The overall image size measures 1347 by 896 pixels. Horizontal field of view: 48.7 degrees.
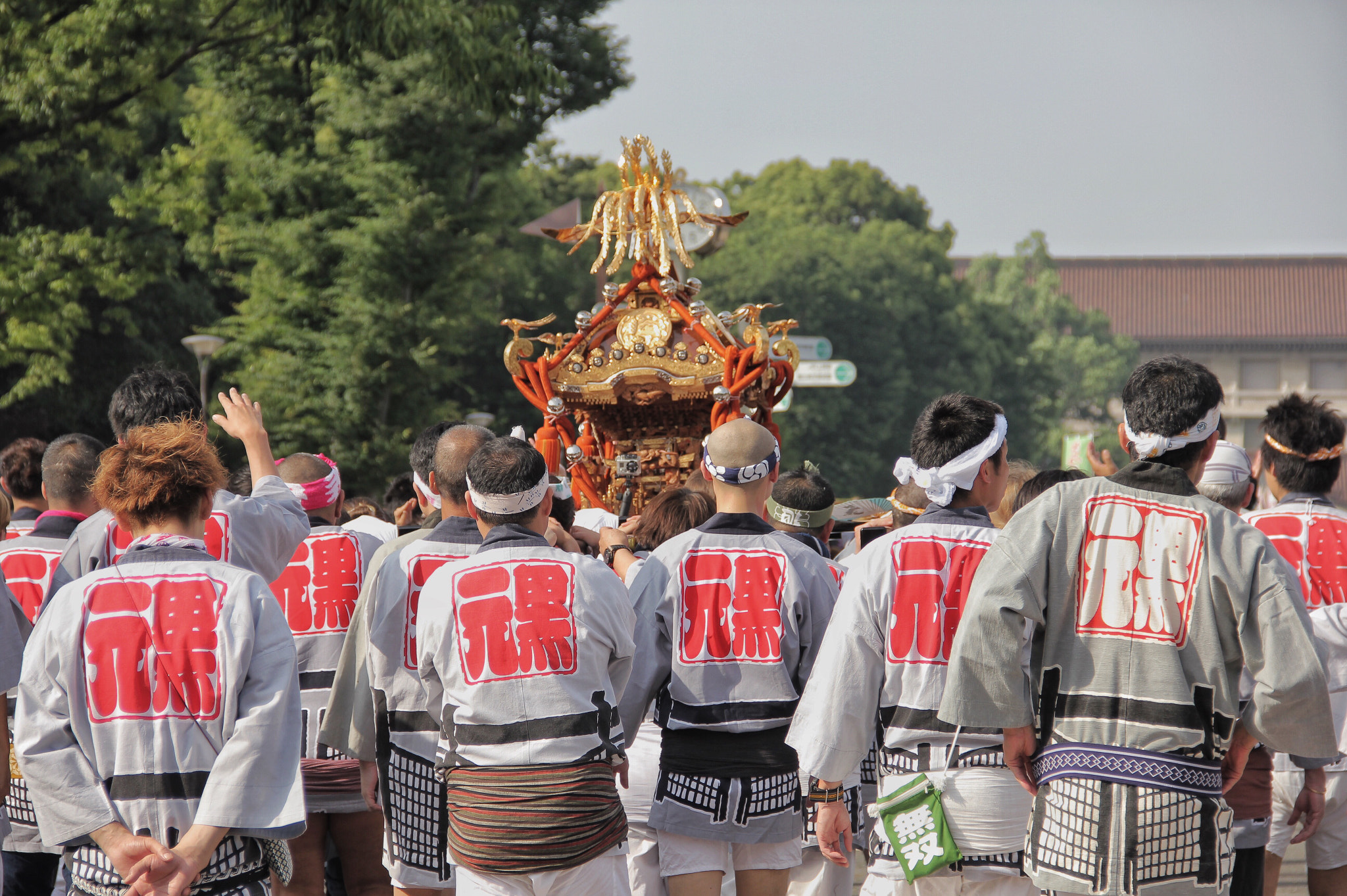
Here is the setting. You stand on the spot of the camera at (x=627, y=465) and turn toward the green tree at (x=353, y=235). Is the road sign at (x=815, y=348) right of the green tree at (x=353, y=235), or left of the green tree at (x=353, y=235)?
right

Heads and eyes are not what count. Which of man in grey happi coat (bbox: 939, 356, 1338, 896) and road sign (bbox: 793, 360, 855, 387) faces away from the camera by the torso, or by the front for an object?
the man in grey happi coat

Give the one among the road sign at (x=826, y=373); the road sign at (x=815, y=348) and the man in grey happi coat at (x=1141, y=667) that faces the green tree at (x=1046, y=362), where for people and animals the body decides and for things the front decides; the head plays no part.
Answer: the man in grey happi coat

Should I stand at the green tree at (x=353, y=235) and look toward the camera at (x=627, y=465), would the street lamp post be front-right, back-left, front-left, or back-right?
front-right

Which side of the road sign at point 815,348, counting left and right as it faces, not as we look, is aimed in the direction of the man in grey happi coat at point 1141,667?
front

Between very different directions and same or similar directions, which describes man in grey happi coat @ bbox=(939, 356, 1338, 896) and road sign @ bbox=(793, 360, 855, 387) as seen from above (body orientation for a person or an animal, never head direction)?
very different directions

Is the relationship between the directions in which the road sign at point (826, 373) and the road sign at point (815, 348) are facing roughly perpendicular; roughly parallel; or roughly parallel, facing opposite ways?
roughly parallel

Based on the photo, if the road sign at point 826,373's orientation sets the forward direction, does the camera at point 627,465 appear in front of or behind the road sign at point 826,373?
in front

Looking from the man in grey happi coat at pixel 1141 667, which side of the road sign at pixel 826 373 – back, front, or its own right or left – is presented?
front

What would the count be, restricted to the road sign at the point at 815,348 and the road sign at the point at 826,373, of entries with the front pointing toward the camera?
2

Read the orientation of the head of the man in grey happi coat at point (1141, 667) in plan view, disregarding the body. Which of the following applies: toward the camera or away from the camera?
away from the camera

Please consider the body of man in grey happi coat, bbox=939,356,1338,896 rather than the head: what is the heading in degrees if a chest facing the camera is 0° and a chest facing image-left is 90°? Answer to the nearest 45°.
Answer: approximately 180°

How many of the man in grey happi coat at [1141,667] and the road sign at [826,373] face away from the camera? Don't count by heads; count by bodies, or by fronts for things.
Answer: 1

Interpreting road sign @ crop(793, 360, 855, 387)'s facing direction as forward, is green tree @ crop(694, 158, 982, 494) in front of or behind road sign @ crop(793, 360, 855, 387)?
behind

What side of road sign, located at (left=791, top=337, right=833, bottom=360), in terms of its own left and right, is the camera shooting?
front

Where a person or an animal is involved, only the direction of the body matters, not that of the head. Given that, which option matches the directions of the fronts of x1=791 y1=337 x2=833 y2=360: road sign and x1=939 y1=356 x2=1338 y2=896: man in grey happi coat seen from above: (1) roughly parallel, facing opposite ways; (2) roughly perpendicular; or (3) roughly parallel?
roughly parallel, facing opposite ways

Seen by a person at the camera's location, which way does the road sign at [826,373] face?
facing the viewer
